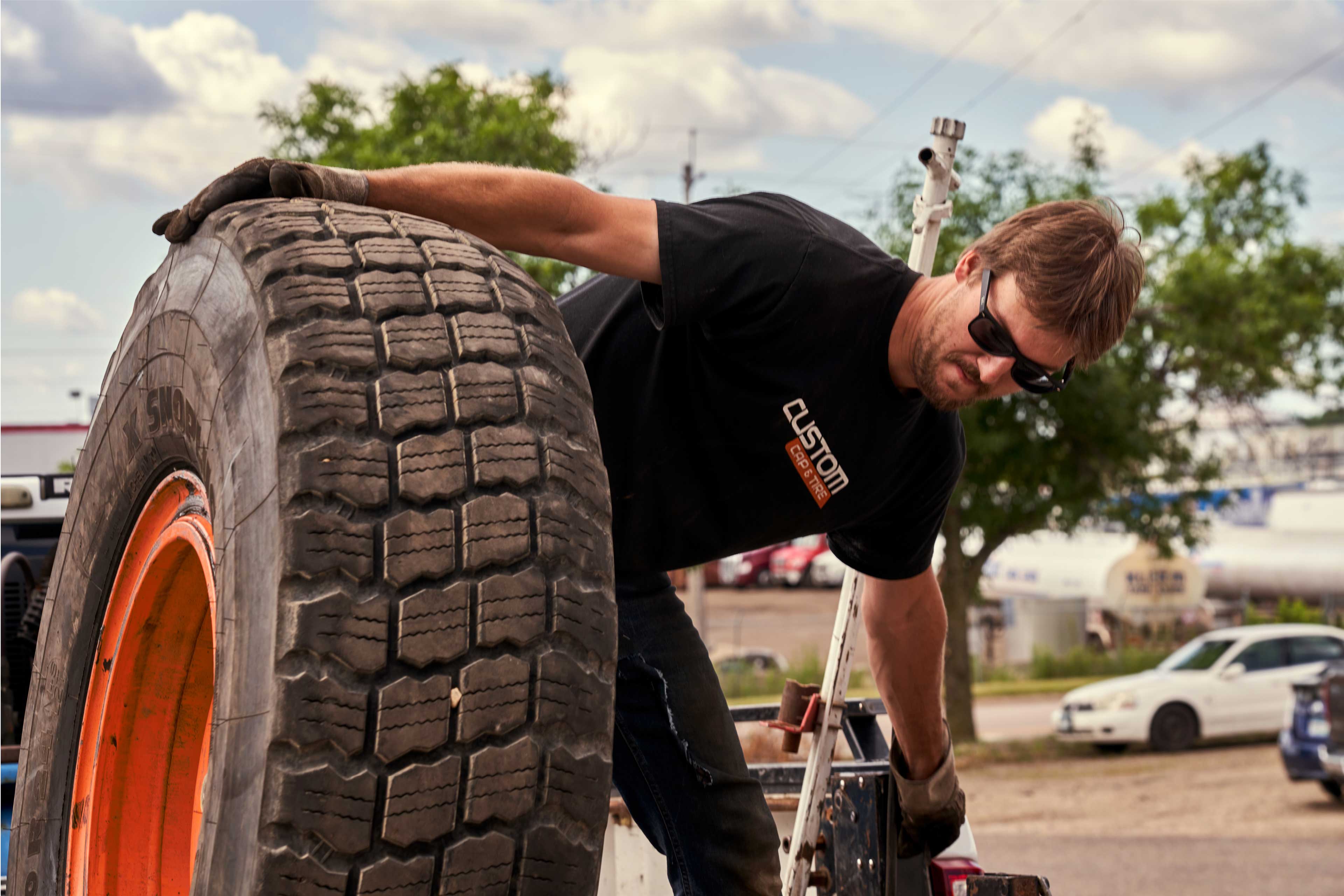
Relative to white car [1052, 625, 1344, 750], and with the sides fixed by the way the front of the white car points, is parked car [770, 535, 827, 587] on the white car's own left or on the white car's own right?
on the white car's own right

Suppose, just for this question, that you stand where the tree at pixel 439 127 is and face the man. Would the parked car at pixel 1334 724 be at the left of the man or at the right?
left

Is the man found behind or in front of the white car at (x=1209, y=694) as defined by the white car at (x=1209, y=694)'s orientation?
in front

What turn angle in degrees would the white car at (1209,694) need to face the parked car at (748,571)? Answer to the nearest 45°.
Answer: approximately 90° to its right

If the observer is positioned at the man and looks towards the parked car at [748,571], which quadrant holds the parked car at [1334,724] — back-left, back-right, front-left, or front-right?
front-right

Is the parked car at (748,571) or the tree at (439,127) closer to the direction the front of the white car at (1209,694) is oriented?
the tree

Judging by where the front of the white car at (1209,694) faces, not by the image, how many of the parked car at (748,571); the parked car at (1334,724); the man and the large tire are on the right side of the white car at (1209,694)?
1

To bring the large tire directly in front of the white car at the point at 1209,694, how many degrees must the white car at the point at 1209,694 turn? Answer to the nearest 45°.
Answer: approximately 45° to its left

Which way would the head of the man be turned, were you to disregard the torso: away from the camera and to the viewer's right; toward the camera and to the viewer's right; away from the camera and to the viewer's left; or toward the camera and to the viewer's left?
toward the camera and to the viewer's right

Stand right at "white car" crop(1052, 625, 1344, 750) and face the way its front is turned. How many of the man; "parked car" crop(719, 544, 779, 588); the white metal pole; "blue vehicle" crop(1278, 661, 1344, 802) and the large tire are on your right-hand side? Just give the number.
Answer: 1

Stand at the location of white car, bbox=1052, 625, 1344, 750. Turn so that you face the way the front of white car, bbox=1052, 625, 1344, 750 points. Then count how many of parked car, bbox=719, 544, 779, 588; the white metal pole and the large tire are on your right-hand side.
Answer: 1

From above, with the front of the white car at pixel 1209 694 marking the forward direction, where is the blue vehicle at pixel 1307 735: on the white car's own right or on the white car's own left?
on the white car's own left
